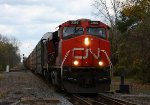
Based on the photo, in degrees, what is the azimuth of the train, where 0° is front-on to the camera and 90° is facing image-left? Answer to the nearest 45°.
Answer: approximately 0°
